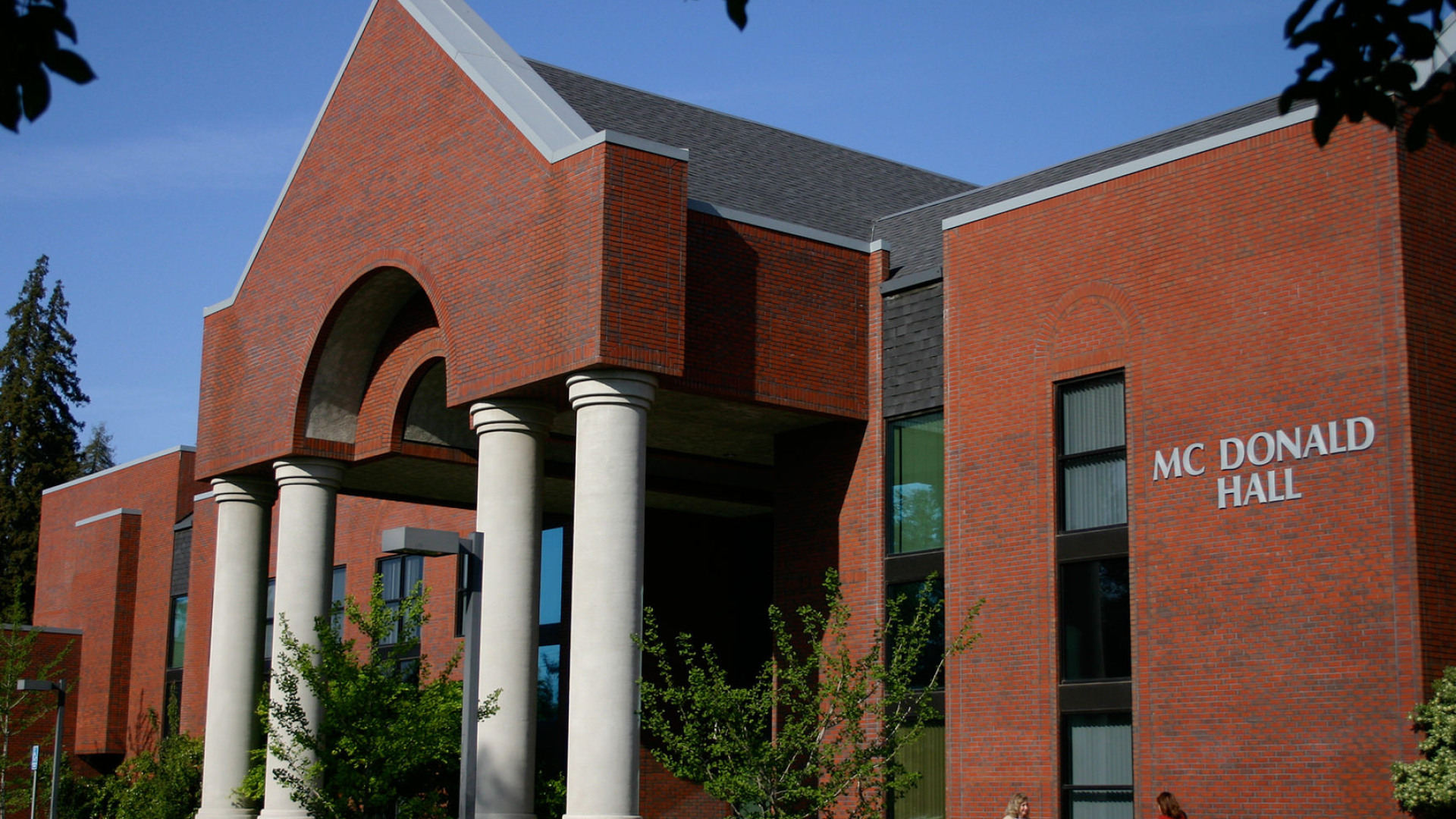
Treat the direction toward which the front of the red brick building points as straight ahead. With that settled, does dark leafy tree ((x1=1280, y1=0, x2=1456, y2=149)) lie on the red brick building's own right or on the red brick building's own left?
on the red brick building's own left

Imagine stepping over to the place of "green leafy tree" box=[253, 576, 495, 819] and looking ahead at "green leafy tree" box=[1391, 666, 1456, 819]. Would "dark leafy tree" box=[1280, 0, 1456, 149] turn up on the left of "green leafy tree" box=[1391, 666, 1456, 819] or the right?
right

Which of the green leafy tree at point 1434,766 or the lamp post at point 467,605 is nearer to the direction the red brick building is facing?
the lamp post

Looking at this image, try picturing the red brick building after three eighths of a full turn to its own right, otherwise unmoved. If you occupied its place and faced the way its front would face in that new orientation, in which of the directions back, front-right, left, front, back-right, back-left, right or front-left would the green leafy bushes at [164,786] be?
front-left

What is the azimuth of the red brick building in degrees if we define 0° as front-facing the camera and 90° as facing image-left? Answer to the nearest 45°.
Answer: approximately 45°

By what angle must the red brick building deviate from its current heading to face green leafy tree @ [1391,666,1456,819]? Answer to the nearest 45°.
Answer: approximately 90° to its left

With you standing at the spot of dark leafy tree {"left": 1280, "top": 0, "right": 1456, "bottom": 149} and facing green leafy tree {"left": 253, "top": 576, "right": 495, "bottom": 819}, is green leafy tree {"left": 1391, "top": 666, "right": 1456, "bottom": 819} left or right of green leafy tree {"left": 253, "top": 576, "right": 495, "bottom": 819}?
right

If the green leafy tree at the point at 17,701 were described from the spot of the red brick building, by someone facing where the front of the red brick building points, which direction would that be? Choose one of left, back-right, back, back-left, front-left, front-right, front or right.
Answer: right

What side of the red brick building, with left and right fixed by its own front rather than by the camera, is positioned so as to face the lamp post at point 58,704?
right
